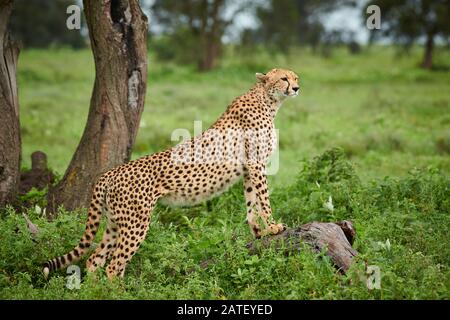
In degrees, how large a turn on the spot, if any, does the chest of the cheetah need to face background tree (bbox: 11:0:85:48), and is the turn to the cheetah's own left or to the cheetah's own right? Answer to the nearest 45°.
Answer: approximately 90° to the cheetah's own left

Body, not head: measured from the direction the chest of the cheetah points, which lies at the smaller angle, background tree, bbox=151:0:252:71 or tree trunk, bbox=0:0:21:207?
the background tree

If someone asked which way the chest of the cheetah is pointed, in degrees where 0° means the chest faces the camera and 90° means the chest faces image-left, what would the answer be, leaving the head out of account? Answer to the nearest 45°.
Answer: approximately 270°

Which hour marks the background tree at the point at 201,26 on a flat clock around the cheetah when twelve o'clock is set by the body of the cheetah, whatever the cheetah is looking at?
The background tree is roughly at 9 o'clock from the cheetah.

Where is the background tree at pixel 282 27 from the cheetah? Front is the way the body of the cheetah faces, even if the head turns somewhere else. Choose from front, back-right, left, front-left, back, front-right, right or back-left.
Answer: left

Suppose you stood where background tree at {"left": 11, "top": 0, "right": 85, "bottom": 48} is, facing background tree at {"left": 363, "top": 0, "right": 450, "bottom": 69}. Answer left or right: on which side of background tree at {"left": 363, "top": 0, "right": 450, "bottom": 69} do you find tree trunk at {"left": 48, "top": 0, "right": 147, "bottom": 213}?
right

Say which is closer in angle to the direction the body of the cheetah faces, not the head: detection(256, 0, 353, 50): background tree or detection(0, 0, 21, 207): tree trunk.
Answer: the background tree

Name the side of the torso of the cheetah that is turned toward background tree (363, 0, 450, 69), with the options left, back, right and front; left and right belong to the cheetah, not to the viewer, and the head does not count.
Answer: left

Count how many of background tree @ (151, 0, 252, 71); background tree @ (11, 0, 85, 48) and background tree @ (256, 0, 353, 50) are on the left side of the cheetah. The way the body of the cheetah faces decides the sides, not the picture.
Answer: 3

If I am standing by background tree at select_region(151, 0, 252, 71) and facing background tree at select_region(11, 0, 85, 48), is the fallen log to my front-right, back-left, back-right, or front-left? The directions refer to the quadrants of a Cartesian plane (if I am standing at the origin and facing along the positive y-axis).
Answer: back-left

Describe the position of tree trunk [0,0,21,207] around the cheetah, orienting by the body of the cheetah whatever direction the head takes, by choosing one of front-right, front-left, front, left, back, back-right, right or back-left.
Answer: back-left

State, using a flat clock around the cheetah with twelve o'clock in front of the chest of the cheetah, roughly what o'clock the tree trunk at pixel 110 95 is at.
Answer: The tree trunk is roughly at 8 o'clock from the cheetah.
